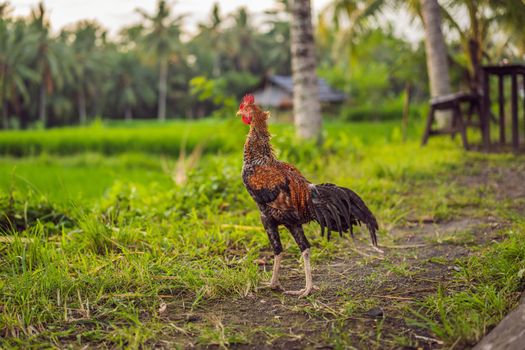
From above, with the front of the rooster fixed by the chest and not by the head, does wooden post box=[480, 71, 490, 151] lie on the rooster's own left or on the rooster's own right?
on the rooster's own right

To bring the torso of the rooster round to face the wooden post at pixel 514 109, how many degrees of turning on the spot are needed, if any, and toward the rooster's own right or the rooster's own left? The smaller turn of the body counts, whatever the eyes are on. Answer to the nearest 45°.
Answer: approximately 135° to the rooster's own right

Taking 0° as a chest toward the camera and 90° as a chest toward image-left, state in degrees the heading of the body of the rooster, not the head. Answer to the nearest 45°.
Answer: approximately 90°

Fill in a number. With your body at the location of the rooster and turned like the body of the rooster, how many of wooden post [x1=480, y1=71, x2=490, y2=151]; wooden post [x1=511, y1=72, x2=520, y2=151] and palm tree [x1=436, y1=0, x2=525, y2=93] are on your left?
0

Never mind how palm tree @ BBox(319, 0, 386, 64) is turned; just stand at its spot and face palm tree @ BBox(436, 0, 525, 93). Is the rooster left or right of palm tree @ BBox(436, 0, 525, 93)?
right

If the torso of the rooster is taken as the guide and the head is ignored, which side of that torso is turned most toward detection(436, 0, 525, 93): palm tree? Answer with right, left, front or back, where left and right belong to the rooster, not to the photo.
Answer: right

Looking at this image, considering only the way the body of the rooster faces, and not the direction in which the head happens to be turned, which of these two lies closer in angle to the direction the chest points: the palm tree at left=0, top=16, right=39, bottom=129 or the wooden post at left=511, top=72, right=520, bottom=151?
the palm tree

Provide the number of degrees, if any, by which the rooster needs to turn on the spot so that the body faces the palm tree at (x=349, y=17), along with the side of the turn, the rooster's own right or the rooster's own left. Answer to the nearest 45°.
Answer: approximately 90° to the rooster's own right
